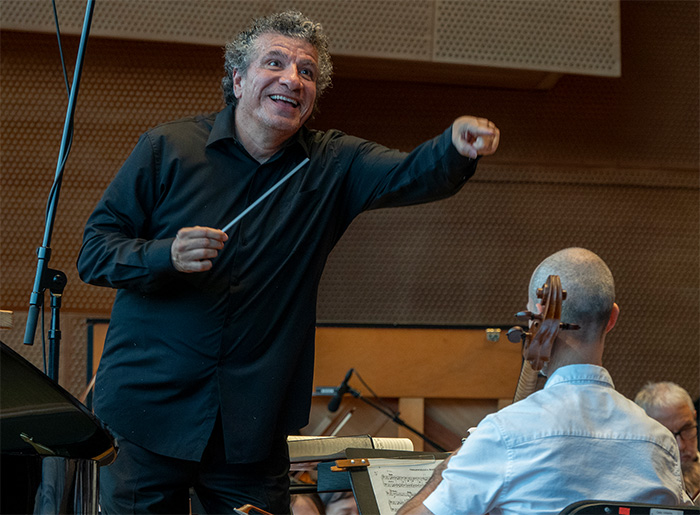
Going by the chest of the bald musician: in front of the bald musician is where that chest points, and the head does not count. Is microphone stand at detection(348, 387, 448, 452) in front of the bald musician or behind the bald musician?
in front

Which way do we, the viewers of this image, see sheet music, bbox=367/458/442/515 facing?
facing the viewer

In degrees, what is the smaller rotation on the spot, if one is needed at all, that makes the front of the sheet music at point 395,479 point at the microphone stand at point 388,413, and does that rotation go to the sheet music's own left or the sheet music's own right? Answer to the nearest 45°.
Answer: approximately 180°

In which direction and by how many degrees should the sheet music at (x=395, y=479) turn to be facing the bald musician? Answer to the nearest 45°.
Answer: approximately 45° to its left

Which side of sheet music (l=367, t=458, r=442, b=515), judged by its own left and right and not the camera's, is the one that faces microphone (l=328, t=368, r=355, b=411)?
back

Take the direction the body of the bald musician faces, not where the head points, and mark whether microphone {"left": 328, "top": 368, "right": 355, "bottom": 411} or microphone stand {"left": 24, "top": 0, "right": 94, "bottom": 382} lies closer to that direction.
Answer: the microphone

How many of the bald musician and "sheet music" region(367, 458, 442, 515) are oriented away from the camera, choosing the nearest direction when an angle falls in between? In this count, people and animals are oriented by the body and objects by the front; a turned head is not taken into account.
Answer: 1

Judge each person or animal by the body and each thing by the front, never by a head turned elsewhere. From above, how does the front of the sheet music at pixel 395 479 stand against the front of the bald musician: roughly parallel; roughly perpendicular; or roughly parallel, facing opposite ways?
roughly parallel, facing opposite ways

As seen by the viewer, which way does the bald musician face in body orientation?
away from the camera

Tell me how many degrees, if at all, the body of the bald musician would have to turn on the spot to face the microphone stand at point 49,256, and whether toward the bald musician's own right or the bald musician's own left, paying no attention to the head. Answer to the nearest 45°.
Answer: approximately 90° to the bald musician's own left

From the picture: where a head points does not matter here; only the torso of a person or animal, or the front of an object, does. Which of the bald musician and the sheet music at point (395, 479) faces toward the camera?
the sheet music
